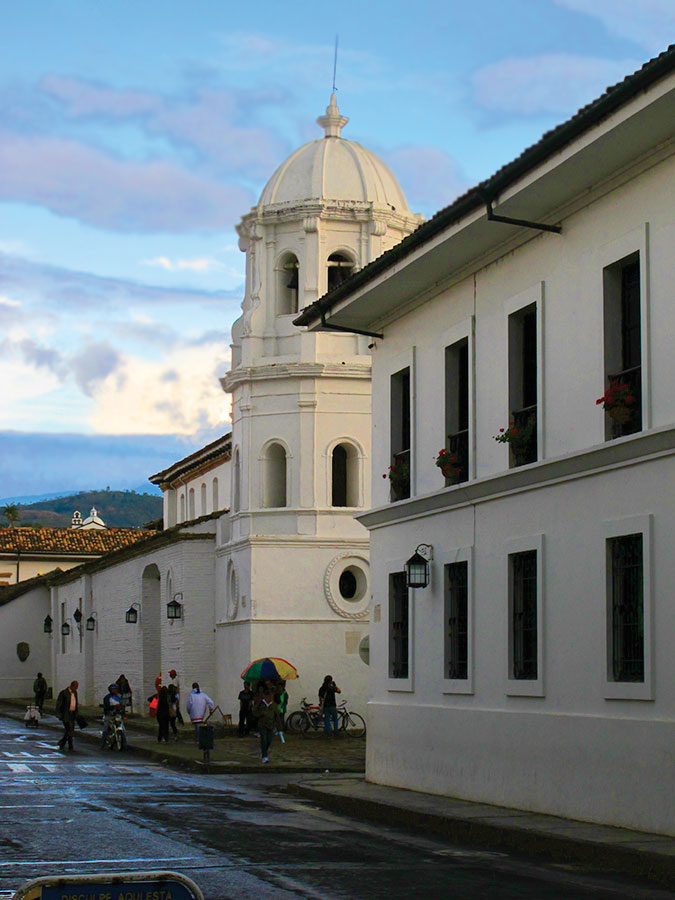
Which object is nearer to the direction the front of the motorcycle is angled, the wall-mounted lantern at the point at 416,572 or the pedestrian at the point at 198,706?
the wall-mounted lantern

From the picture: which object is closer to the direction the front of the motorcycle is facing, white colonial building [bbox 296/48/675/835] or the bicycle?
the white colonial building

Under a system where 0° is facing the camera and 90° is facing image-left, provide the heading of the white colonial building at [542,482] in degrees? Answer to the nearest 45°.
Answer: approximately 45°

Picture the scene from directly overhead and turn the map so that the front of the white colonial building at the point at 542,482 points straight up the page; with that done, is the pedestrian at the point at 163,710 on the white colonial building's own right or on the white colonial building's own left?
on the white colonial building's own right

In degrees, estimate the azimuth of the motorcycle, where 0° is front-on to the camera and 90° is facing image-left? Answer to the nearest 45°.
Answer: approximately 0°
